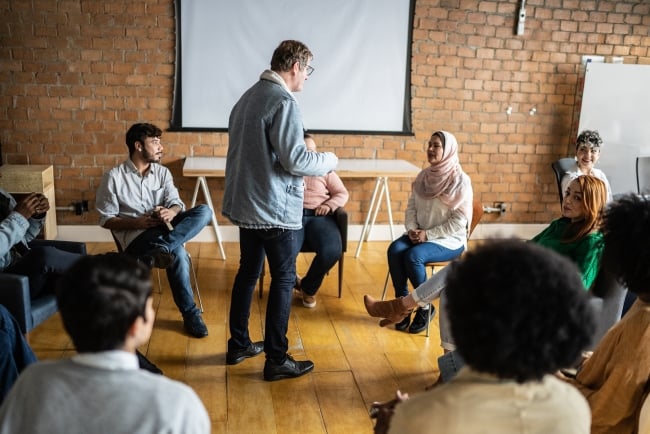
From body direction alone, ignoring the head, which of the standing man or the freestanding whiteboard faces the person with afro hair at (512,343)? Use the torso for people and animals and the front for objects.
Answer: the freestanding whiteboard

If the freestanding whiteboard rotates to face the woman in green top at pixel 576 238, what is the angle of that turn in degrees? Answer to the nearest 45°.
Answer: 0° — it already faces them

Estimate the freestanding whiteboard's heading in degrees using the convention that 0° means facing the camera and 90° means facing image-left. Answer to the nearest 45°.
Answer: approximately 0°

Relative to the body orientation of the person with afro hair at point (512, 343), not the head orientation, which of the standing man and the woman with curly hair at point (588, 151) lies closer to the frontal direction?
the standing man

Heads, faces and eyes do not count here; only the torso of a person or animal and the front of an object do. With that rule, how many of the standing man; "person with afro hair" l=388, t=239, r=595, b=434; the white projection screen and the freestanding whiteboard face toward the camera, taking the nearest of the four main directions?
2

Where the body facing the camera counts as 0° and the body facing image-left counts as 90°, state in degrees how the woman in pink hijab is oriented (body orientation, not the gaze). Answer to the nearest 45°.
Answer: approximately 45°

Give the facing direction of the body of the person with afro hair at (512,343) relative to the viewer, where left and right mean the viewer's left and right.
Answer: facing away from the viewer and to the left of the viewer

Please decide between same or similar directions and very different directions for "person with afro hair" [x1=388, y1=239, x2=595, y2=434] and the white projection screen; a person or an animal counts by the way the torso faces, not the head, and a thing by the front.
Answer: very different directions

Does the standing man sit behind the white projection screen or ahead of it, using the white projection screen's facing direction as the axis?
ahead

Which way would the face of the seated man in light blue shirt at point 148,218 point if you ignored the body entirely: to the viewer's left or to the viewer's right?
to the viewer's right

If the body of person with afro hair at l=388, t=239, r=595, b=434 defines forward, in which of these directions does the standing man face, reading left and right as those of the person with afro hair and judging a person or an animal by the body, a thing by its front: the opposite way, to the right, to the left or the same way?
to the right

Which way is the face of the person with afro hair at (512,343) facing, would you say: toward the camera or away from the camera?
away from the camera

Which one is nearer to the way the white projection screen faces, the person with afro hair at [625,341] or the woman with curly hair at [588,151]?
the person with afro hair
